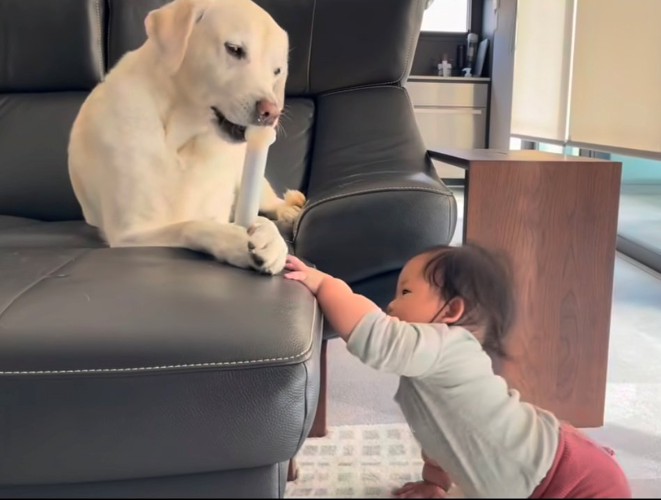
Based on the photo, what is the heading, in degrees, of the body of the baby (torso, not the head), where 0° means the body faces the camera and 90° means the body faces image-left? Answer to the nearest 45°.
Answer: approximately 90°

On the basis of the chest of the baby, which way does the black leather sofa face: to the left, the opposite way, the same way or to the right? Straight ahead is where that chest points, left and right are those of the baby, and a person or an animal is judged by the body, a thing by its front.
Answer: to the left

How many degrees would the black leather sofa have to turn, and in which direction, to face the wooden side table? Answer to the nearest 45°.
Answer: approximately 135° to its left

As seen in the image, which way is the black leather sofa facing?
toward the camera

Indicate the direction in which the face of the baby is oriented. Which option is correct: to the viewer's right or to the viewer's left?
to the viewer's left

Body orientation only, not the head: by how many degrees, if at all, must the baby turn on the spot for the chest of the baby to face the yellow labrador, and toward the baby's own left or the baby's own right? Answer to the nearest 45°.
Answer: approximately 45° to the baby's own right

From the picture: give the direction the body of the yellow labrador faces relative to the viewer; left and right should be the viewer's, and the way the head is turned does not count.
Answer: facing the viewer and to the right of the viewer
